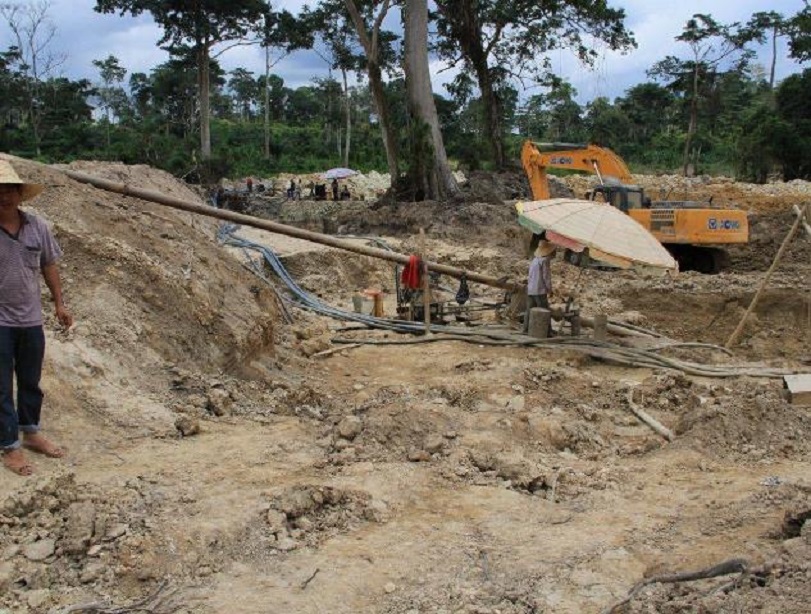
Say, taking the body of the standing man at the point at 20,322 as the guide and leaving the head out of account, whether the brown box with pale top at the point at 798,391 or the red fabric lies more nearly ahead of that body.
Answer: the brown box with pale top

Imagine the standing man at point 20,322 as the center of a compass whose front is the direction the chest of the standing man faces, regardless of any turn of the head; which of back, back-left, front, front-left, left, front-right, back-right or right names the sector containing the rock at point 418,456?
front-left

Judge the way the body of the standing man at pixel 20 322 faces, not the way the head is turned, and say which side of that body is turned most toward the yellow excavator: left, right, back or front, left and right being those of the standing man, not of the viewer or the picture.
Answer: left

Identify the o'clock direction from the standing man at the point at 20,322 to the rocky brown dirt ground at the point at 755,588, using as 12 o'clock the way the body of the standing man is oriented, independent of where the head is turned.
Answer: The rocky brown dirt ground is roughly at 12 o'clock from the standing man.

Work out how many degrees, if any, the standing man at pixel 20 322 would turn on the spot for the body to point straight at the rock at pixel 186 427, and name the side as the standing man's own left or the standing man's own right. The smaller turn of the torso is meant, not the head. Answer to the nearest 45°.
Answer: approximately 90° to the standing man's own left

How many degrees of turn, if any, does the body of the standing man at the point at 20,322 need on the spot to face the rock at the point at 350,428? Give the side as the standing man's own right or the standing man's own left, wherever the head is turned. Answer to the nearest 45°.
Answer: approximately 45° to the standing man's own left

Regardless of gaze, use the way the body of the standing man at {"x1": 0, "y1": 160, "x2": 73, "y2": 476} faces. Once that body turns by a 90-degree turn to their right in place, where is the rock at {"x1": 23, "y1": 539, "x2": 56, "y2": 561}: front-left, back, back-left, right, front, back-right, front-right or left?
front-left

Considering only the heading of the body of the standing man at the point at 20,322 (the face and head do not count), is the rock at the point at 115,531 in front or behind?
in front

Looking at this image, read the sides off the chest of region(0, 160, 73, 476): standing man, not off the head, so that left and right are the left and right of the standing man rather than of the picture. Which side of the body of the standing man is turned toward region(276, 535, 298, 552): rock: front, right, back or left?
front

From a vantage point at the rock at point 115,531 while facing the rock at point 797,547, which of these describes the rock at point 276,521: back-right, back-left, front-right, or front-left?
front-left

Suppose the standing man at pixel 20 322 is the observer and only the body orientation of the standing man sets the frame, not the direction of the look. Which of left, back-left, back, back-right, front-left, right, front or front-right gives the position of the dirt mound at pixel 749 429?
front-left

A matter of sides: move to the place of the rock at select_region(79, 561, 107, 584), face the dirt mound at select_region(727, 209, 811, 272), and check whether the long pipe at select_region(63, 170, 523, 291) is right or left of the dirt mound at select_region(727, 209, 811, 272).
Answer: left

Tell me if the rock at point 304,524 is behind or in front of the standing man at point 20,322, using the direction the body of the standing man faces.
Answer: in front

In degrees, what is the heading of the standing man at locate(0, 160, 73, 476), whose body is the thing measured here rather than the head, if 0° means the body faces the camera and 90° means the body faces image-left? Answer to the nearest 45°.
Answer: approximately 315°
